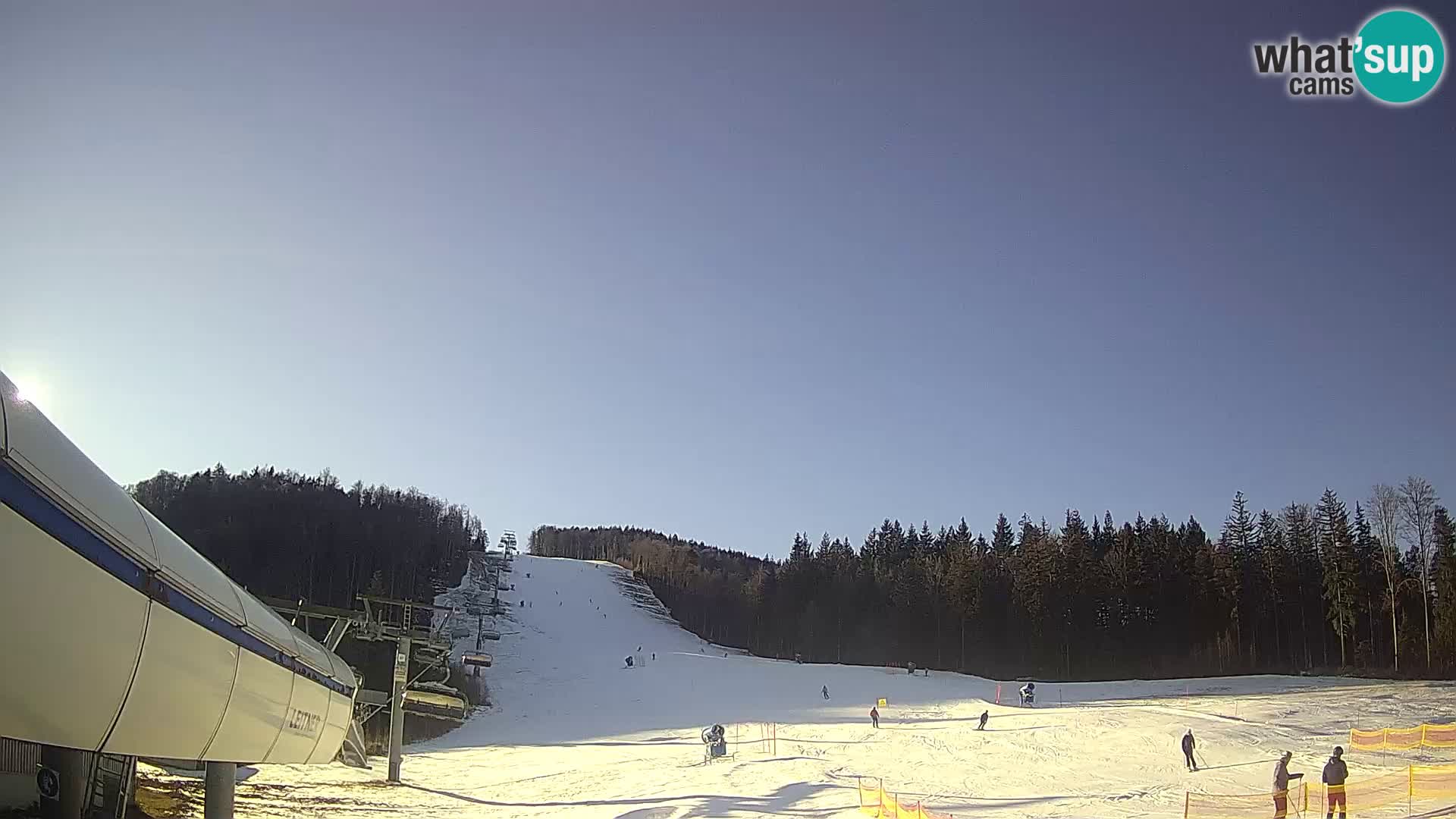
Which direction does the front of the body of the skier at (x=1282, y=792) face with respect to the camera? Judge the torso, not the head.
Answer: to the viewer's right

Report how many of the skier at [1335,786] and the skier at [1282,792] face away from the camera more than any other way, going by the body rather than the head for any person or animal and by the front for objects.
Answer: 1

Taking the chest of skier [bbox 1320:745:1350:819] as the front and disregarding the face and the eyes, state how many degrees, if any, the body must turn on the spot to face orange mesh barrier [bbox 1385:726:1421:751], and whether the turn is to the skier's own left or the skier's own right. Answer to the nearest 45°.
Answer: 0° — they already face it

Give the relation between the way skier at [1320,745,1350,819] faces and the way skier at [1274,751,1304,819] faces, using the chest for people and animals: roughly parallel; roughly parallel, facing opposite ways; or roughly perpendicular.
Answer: roughly perpendicular

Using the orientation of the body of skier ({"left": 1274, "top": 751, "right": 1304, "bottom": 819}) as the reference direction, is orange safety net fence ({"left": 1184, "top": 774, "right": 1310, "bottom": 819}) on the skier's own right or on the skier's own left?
on the skier's own left

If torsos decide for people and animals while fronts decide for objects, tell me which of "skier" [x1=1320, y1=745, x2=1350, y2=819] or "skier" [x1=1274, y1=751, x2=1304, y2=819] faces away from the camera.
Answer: "skier" [x1=1320, y1=745, x2=1350, y2=819]

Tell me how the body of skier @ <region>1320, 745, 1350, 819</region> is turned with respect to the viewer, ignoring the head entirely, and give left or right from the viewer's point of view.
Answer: facing away from the viewer

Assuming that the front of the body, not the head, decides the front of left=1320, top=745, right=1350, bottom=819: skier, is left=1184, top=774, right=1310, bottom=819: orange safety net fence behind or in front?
in front

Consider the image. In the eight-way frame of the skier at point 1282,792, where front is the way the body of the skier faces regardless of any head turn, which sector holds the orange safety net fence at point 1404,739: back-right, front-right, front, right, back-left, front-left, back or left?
left
